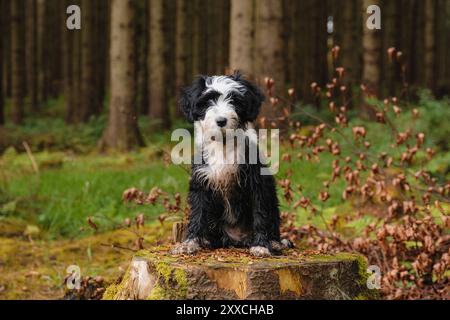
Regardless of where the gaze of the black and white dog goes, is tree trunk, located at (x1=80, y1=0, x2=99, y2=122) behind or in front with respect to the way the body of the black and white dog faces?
behind

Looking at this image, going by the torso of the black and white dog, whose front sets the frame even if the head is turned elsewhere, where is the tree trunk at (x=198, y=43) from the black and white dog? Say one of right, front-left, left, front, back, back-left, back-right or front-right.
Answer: back

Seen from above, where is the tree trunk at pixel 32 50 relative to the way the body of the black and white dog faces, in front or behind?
behind

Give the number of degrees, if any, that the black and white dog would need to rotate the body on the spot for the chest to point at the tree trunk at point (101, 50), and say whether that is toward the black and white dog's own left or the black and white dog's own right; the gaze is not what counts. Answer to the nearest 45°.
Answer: approximately 180°

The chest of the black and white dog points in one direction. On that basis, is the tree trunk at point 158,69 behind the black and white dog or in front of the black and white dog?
behind

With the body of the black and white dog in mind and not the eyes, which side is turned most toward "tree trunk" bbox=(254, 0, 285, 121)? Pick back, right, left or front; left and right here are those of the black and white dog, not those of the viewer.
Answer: back

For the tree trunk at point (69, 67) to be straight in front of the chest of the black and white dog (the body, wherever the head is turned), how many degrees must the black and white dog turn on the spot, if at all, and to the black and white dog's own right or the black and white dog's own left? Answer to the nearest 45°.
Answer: approximately 180°

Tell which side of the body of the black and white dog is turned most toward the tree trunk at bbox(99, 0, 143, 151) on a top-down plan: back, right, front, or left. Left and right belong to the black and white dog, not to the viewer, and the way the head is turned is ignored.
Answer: back

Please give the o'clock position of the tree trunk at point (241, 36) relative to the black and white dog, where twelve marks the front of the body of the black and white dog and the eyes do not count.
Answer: The tree trunk is roughly at 6 o'clock from the black and white dog.

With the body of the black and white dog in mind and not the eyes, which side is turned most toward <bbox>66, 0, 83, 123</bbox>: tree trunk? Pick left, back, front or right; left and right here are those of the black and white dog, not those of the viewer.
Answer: back

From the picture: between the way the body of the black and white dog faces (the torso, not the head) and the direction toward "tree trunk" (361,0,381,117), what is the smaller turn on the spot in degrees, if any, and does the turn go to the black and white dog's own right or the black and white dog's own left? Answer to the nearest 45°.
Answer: approximately 180°

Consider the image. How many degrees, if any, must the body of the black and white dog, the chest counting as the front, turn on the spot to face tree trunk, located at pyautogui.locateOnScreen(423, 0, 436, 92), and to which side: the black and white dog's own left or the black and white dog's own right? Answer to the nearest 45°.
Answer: approximately 180°

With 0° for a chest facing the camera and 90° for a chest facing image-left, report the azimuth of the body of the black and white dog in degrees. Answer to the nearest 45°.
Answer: approximately 0°
